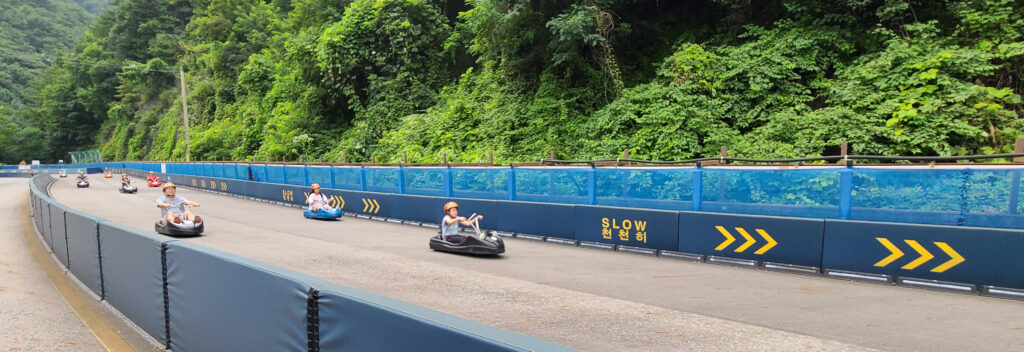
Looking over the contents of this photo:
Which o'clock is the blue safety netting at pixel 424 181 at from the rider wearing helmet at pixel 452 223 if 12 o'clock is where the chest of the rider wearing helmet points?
The blue safety netting is roughly at 7 o'clock from the rider wearing helmet.

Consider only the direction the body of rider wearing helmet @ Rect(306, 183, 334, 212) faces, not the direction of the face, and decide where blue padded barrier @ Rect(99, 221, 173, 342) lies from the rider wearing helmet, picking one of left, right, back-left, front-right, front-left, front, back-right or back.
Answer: front-right

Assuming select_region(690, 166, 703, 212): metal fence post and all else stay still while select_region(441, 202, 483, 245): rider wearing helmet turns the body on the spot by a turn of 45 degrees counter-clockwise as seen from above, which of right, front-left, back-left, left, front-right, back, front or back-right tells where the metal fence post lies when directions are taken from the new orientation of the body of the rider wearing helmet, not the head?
front

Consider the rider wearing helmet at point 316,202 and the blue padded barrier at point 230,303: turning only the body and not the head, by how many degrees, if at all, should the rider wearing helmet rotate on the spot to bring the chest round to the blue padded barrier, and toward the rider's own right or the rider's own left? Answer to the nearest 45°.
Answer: approximately 45° to the rider's own right

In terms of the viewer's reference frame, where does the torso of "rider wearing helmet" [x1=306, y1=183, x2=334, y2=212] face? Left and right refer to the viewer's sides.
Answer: facing the viewer and to the right of the viewer

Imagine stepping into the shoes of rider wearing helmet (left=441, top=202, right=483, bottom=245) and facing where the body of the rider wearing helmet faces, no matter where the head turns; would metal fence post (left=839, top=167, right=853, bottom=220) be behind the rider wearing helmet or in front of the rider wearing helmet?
in front
